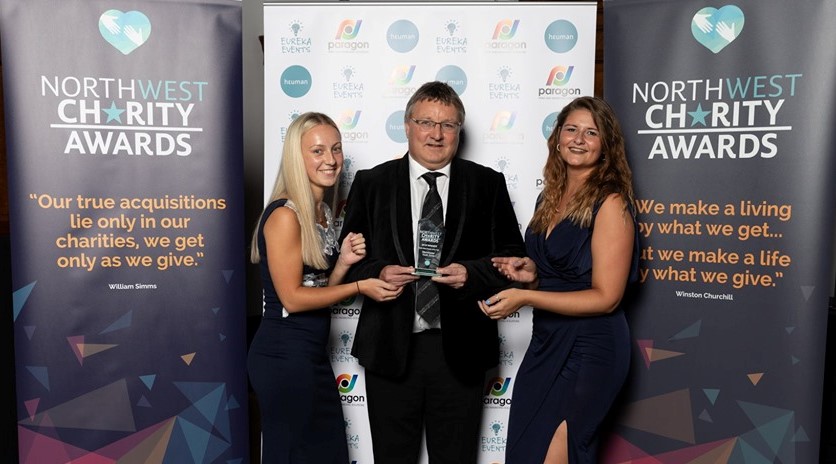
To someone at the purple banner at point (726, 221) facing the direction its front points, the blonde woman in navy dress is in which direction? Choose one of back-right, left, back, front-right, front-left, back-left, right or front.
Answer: front-right

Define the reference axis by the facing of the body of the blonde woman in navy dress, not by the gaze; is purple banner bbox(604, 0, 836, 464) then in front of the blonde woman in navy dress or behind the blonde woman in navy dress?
in front

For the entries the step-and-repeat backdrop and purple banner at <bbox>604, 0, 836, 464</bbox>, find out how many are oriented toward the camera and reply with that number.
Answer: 2

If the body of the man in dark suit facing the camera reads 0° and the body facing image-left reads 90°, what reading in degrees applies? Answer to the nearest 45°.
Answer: approximately 0°

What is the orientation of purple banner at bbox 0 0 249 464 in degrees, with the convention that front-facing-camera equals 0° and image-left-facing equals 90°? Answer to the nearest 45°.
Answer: approximately 0°

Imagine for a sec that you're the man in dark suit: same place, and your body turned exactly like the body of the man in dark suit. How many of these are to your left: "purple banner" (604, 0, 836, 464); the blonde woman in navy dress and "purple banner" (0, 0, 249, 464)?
1

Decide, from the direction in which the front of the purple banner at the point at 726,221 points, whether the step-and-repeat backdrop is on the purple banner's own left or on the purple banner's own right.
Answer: on the purple banner's own right

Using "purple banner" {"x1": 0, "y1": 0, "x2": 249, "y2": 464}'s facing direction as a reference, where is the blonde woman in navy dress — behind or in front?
in front

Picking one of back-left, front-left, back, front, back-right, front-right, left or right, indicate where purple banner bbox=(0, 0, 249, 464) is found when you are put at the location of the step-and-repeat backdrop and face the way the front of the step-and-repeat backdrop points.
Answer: right

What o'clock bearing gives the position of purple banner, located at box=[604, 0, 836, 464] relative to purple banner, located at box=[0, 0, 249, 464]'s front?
purple banner, located at box=[604, 0, 836, 464] is roughly at 10 o'clock from purple banner, located at box=[0, 0, 249, 464].
